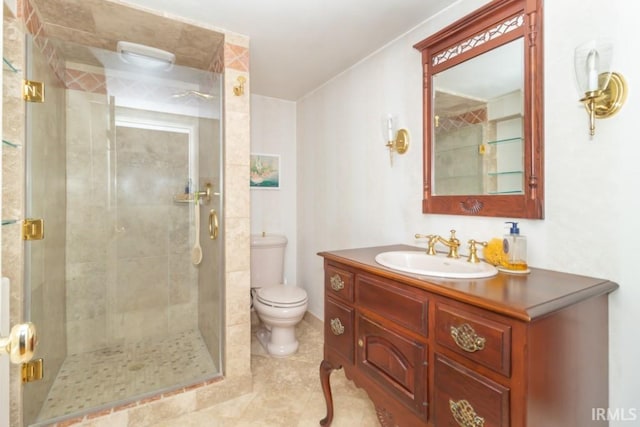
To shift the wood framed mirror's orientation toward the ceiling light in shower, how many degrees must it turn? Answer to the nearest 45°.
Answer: approximately 45° to its right

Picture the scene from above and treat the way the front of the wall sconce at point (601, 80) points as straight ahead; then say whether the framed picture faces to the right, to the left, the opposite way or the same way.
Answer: to the left

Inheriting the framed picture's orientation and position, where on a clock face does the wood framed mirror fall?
The wood framed mirror is roughly at 11 o'clock from the framed picture.

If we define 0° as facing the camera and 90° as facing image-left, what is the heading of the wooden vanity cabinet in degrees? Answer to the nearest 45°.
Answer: approximately 45°

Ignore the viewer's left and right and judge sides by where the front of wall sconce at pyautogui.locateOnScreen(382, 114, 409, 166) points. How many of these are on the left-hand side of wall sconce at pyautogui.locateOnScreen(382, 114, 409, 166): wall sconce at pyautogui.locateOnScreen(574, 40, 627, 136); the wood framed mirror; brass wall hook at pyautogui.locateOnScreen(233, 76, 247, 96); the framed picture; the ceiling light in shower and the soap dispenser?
3

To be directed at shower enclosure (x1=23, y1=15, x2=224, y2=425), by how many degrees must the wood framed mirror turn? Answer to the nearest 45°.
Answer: approximately 45° to its right

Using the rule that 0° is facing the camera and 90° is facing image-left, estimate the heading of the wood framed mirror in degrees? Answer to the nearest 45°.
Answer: approximately 45°

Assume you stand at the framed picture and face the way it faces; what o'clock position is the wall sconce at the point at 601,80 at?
The wall sconce is roughly at 11 o'clock from the framed picture.
